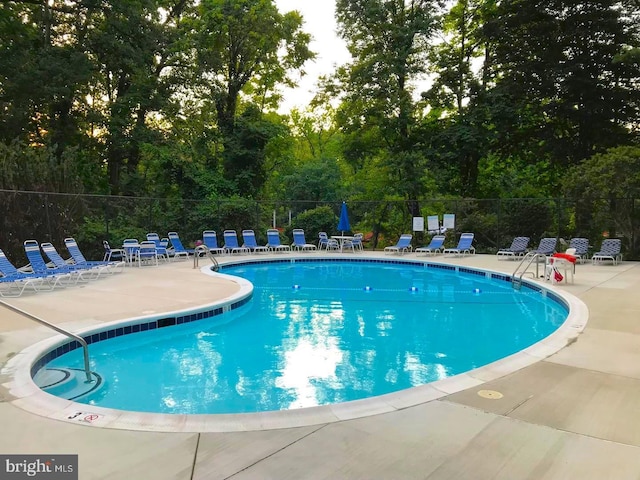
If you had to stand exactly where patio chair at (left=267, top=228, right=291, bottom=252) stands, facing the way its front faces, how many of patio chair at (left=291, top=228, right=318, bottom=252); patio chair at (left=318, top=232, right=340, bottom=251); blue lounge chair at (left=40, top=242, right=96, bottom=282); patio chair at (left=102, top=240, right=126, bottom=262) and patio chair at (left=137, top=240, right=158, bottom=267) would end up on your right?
3

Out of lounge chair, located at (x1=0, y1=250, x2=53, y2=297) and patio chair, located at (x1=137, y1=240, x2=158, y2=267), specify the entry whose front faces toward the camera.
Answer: the patio chair

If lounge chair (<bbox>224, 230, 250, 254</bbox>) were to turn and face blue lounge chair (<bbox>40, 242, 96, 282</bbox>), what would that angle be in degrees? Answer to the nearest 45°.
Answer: approximately 90° to its right

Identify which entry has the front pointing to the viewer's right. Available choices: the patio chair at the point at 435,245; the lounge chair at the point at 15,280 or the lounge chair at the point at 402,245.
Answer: the lounge chair at the point at 15,280

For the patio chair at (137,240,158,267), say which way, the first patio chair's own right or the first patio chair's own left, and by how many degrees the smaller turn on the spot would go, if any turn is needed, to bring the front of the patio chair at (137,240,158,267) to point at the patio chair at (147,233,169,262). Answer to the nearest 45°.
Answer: approximately 180°

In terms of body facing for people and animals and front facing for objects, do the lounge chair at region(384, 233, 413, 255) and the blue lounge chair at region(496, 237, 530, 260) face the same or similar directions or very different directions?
same or similar directions

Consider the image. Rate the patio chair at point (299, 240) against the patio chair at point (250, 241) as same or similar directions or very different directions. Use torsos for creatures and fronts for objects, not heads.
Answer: same or similar directions

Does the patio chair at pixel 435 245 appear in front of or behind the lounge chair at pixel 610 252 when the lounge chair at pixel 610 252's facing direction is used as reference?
in front

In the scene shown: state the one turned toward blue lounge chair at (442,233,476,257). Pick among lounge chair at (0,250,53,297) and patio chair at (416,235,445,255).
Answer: the lounge chair

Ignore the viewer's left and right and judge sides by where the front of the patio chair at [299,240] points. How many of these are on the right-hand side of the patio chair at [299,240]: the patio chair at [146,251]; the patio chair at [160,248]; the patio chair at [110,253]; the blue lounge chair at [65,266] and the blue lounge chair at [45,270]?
5

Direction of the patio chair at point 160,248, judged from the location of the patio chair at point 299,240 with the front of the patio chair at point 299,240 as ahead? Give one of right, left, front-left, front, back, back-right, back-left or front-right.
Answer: right

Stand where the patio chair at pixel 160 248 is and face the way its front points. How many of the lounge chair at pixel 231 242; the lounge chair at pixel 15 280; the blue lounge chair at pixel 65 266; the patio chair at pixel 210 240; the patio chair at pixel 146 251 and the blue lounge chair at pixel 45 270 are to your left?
2

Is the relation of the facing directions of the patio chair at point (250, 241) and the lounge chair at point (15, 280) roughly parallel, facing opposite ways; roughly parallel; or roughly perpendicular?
roughly perpendicular

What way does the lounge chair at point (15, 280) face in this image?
to the viewer's right

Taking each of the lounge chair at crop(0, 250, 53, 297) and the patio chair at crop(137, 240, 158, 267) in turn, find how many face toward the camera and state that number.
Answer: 1

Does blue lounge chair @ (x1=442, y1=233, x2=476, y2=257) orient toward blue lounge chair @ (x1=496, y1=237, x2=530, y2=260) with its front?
no

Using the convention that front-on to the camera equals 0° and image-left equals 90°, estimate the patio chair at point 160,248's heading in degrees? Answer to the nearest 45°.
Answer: approximately 315°

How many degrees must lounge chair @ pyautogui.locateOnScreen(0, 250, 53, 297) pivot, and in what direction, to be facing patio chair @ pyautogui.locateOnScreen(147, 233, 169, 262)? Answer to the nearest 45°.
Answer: approximately 45° to its left
